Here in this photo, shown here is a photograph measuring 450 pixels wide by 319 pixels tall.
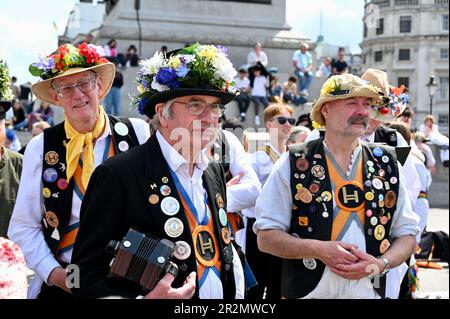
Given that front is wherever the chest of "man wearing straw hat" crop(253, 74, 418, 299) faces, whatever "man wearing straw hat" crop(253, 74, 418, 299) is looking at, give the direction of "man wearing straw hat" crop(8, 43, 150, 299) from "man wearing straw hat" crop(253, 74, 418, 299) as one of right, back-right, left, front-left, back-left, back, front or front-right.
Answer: right

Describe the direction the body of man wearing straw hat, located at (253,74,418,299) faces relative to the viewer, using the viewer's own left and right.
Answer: facing the viewer

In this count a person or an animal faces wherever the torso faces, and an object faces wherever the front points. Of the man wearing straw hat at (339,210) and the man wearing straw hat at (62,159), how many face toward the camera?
2

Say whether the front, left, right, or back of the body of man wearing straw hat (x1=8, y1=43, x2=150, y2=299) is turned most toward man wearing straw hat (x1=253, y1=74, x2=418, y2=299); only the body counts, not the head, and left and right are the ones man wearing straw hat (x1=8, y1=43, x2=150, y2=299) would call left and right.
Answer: left

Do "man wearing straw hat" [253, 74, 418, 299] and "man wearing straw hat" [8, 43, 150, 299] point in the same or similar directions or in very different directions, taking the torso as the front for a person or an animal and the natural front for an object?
same or similar directions
